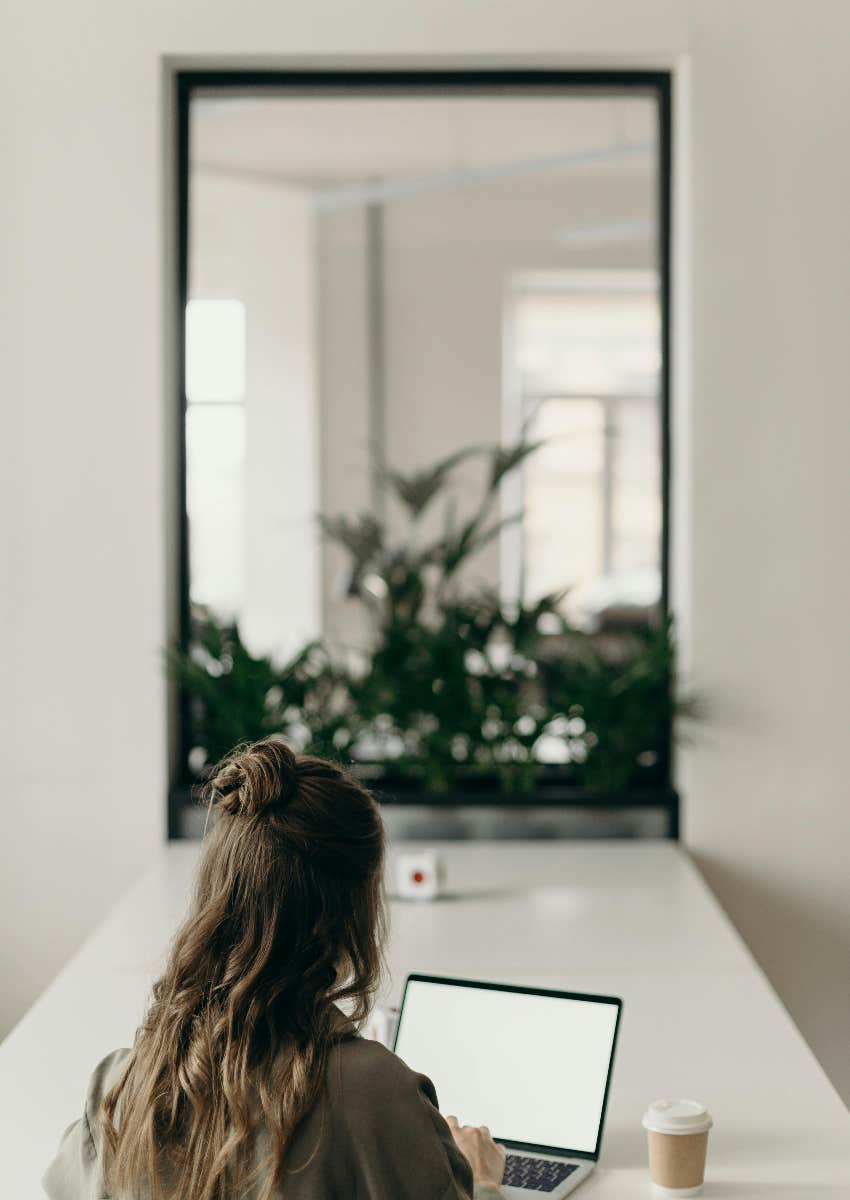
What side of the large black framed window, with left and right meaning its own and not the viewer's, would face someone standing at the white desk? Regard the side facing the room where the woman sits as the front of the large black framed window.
front

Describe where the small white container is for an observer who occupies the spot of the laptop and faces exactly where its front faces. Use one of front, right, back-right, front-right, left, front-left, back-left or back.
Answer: back-right

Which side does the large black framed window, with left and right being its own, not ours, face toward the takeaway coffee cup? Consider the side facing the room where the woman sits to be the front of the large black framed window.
front

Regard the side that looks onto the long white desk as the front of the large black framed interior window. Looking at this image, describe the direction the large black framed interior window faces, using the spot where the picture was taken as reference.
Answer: facing the viewer

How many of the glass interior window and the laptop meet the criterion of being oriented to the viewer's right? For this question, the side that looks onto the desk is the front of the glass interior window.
0

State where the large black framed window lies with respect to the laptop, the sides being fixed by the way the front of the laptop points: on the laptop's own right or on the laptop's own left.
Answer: on the laptop's own right

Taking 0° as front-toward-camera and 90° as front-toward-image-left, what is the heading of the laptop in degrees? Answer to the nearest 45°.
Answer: approximately 45°

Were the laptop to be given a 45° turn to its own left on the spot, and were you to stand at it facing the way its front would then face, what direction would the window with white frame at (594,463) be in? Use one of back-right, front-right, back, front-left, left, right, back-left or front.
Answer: back

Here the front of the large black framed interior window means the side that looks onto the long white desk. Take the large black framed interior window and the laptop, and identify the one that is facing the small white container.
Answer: the large black framed interior window
